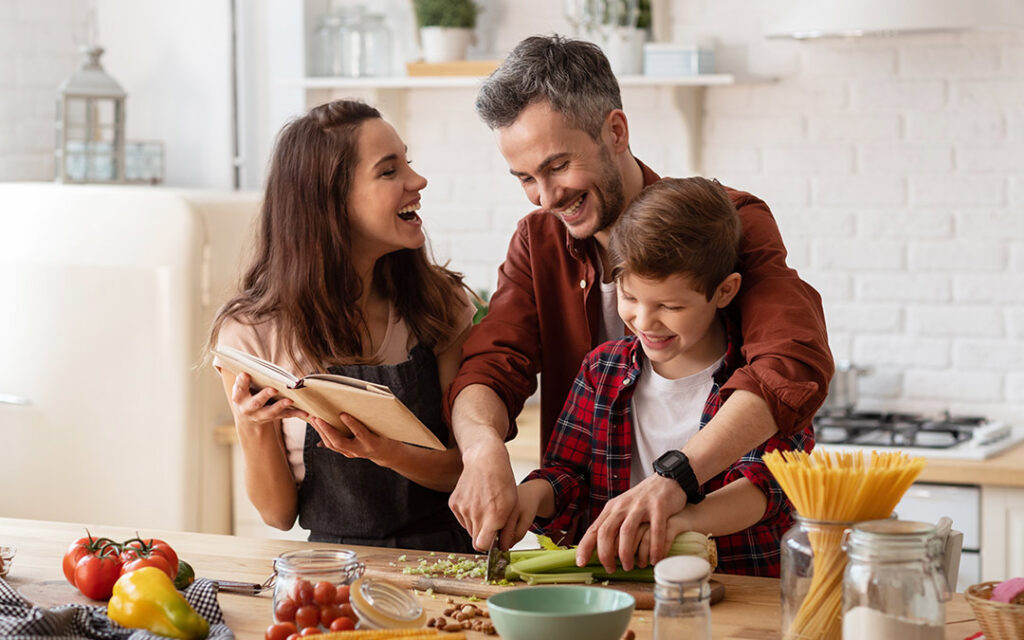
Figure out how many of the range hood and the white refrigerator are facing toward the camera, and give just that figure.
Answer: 2

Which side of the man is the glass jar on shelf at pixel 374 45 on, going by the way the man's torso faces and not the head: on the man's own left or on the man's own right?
on the man's own right

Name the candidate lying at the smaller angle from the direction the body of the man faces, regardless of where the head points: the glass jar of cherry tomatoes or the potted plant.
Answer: the glass jar of cherry tomatoes

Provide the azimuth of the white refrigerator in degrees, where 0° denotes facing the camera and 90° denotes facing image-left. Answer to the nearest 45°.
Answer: approximately 0°

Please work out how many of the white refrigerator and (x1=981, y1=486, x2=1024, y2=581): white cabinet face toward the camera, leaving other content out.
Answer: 2

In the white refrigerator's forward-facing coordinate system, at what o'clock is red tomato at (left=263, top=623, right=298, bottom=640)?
The red tomato is roughly at 12 o'clock from the white refrigerator.
